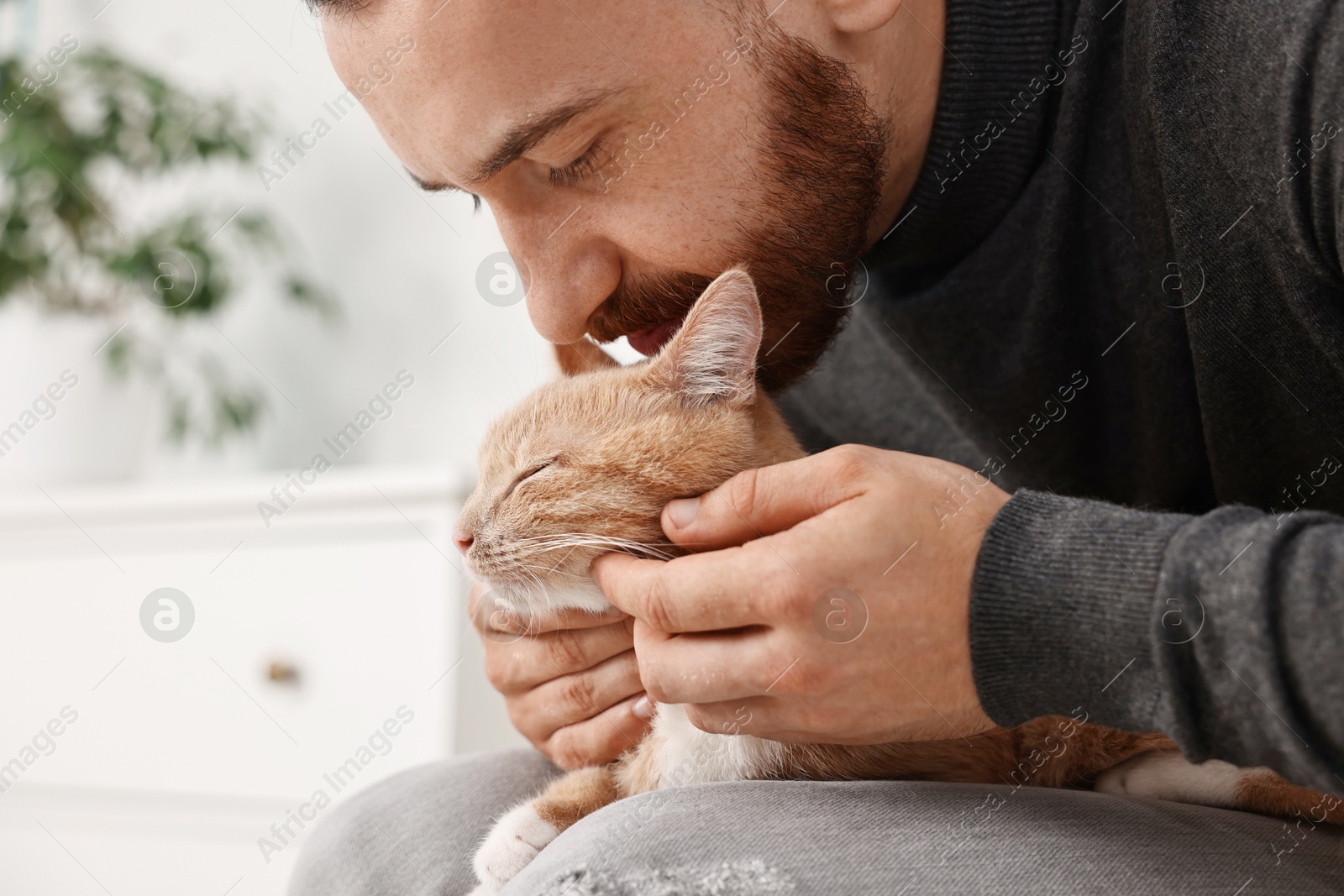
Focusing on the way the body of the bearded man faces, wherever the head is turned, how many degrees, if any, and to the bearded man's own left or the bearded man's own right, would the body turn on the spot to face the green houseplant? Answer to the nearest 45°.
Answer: approximately 45° to the bearded man's own right

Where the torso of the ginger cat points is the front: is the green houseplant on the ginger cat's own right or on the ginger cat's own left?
on the ginger cat's own right

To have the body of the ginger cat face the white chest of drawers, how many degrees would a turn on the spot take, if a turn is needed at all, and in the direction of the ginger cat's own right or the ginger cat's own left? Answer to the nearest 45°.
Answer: approximately 45° to the ginger cat's own right

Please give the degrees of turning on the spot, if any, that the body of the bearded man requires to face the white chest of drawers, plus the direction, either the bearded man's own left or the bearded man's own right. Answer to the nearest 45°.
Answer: approximately 45° to the bearded man's own right

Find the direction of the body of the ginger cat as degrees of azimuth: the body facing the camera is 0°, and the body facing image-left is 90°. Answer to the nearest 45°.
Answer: approximately 90°

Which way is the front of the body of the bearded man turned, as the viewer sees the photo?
to the viewer's left

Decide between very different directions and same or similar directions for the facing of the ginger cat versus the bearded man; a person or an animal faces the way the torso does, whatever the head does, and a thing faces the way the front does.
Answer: same or similar directions
